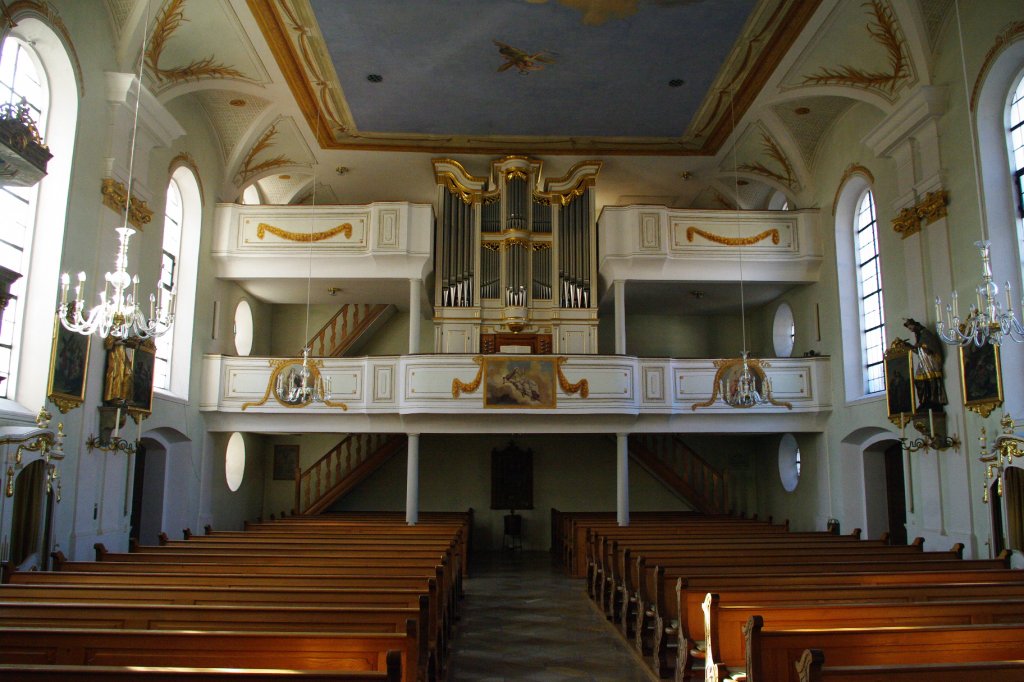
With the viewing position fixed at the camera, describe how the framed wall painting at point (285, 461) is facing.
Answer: facing the viewer

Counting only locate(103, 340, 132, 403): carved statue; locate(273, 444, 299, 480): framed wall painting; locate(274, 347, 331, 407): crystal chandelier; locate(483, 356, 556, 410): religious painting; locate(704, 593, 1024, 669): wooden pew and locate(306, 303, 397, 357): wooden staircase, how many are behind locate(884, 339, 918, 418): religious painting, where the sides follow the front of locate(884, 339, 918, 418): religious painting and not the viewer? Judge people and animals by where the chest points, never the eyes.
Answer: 0

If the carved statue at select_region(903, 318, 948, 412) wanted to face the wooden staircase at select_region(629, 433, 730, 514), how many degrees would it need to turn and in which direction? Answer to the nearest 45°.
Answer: approximately 90° to its right

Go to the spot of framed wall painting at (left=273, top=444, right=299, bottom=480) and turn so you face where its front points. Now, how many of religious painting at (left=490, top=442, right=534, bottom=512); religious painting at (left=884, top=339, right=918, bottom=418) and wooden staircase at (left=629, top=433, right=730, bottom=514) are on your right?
0

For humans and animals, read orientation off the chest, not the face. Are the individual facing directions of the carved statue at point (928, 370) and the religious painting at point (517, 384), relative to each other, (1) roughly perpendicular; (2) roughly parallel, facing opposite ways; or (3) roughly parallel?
roughly perpendicular

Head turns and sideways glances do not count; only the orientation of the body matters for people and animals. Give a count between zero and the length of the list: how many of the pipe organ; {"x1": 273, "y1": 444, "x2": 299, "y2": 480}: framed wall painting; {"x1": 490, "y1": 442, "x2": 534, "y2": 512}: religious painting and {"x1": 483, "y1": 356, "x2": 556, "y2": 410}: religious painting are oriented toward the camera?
4

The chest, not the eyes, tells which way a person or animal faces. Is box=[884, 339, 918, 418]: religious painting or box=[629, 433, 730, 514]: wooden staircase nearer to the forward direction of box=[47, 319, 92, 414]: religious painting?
the religious painting

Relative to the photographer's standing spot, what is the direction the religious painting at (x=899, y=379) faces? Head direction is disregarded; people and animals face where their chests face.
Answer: facing the viewer and to the left of the viewer

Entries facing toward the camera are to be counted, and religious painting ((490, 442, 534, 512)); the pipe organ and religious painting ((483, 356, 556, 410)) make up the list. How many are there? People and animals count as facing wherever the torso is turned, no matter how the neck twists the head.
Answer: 3

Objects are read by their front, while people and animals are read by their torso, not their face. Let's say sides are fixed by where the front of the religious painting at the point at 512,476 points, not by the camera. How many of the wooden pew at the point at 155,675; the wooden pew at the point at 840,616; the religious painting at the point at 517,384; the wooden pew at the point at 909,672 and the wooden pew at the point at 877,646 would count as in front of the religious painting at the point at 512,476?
5

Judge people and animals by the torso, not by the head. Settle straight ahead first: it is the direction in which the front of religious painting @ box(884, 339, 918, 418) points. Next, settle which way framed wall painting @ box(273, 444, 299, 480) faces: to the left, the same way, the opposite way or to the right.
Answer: to the left

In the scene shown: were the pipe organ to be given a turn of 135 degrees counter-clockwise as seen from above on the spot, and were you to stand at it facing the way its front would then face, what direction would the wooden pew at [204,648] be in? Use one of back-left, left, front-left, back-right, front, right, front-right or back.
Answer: back-right

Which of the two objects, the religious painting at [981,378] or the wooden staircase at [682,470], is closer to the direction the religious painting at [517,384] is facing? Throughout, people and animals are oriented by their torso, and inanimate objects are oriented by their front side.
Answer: the religious painting

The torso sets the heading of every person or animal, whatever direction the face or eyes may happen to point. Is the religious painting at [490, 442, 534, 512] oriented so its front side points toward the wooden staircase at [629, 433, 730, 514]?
no

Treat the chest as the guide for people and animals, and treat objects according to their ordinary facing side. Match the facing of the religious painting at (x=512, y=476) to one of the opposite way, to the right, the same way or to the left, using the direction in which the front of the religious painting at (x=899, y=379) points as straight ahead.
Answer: to the left

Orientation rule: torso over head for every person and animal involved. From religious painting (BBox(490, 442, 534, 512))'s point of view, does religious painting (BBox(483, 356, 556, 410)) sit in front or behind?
in front

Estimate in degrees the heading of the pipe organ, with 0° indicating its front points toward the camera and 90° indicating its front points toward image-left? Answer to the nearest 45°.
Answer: approximately 0°

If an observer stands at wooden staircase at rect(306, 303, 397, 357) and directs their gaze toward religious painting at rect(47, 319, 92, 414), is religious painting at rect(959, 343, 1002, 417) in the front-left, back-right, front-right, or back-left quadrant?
front-left

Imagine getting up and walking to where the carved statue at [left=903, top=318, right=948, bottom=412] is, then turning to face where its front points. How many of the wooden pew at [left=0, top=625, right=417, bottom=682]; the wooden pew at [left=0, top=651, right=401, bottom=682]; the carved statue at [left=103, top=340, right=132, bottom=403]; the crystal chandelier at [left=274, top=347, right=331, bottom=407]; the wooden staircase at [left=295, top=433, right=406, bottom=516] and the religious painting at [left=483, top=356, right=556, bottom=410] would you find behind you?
0
